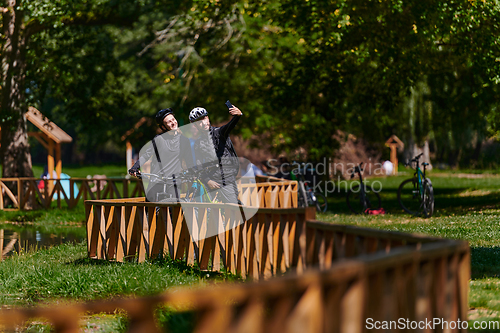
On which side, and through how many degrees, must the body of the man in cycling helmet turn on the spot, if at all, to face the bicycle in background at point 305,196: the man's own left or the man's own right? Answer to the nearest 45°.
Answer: approximately 135° to the man's own left

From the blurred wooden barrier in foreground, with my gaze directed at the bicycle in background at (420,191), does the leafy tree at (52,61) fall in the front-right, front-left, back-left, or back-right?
front-left

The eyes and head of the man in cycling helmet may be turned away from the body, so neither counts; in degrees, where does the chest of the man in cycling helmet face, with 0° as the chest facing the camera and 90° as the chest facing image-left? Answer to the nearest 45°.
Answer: approximately 315°

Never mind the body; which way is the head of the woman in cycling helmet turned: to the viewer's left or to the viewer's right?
to the viewer's right

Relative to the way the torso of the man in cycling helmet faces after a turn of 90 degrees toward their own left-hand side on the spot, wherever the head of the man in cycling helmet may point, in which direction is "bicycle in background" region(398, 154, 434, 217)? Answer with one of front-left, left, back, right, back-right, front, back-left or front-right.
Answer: front

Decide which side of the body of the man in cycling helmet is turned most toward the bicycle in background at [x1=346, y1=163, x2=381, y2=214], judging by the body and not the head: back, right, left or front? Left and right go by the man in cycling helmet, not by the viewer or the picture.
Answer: left
